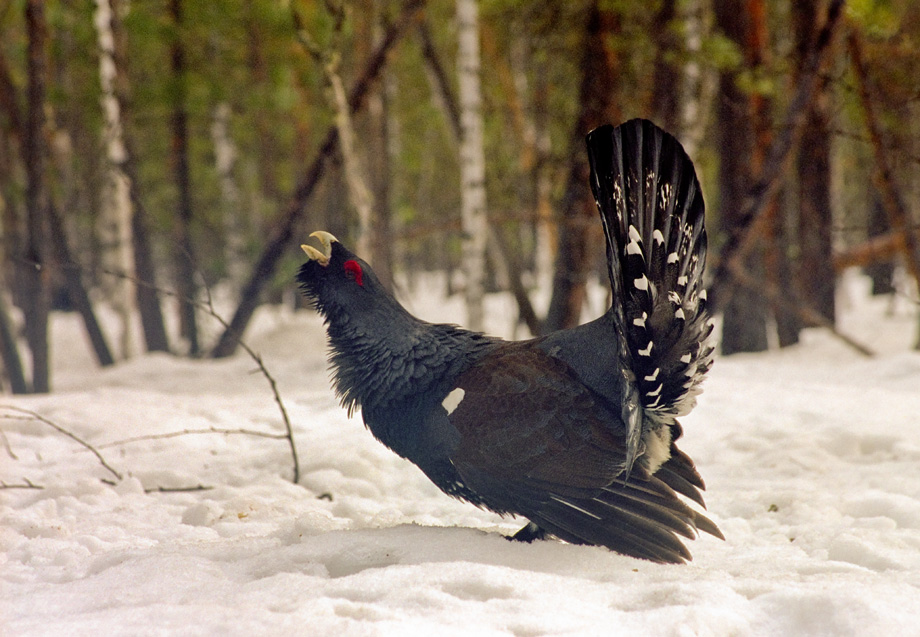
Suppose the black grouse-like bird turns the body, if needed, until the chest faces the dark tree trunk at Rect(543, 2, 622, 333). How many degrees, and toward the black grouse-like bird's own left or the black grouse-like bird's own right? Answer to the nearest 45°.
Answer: approximately 90° to the black grouse-like bird's own right

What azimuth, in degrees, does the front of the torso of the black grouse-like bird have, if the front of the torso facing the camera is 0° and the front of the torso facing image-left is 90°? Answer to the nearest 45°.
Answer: approximately 90°

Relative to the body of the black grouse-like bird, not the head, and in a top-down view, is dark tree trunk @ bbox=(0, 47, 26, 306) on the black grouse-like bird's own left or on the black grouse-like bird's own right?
on the black grouse-like bird's own right

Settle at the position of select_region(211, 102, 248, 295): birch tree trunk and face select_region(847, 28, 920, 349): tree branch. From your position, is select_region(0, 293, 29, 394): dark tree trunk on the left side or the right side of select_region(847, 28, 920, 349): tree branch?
right

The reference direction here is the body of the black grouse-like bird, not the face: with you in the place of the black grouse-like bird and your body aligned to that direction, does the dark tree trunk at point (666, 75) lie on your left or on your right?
on your right
